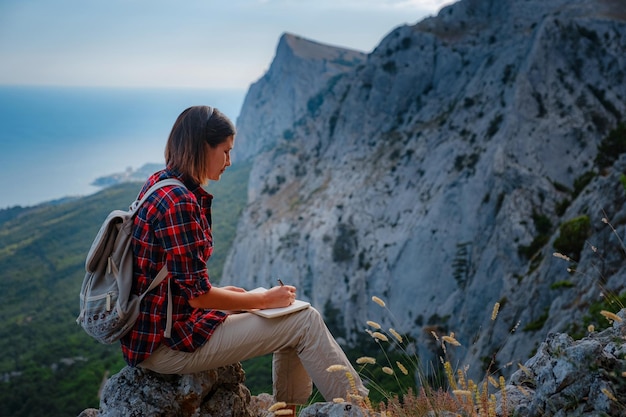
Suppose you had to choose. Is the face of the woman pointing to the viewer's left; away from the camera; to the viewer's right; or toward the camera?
to the viewer's right

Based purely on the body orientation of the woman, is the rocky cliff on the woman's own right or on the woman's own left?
on the woman's own left

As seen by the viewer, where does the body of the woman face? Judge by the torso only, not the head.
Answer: to the viewer's right

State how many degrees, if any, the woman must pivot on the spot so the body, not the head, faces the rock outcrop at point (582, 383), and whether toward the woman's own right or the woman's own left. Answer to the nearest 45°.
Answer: approximately 45° to the woman's own right
